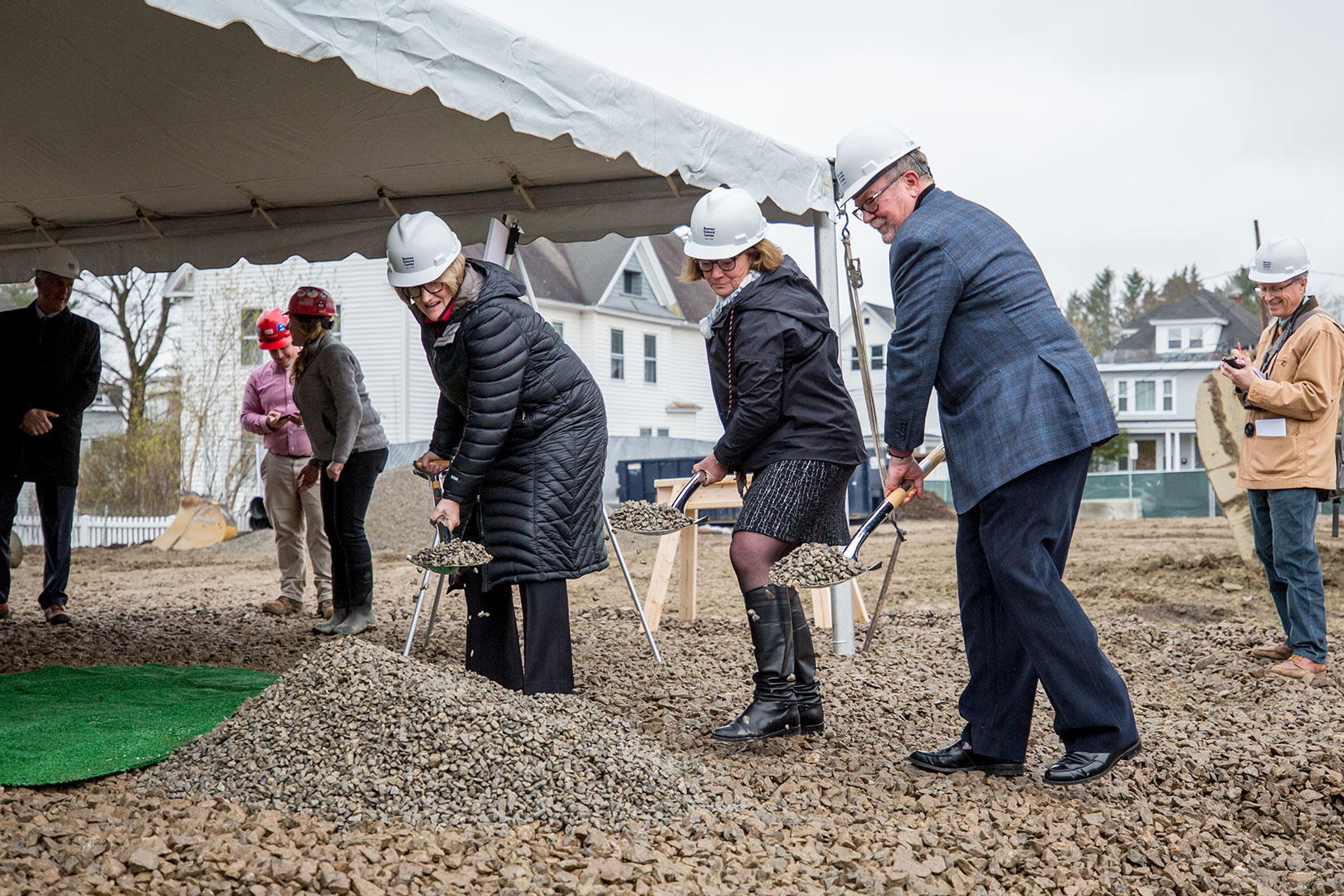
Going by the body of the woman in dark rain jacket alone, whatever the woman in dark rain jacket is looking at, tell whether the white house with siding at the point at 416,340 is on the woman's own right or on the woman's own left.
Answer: on the woman's own right

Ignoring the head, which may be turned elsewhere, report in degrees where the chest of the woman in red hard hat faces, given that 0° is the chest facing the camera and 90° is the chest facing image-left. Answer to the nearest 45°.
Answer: approximately 90°

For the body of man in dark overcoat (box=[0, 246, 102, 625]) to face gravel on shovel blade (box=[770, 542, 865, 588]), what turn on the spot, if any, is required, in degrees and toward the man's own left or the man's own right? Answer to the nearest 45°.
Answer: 0° — they already face it

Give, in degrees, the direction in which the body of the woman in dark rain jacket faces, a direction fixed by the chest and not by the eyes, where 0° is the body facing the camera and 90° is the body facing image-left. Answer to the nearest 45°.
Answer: approximately 90°

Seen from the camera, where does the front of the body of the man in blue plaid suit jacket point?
to the viewer's left

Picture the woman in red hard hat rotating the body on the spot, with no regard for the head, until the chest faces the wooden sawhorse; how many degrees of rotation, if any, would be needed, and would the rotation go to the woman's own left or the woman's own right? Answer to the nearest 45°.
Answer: approximately 180°

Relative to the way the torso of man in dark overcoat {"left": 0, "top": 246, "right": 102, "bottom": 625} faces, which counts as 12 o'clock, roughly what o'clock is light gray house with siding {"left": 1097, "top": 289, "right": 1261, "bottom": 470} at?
The light gray house with siding is roughly at 8 o'clock from the man in dark overcoat.

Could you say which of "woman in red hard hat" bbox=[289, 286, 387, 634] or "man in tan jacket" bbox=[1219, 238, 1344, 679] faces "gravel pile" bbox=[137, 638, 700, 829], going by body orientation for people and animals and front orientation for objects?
the man in tan jacket
